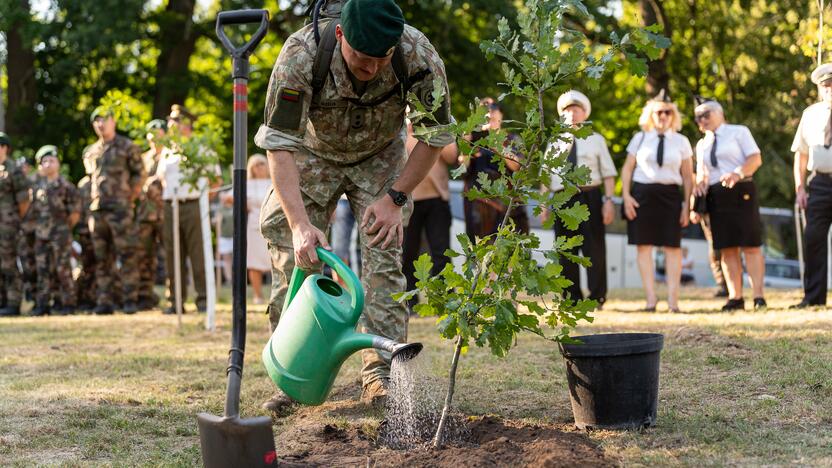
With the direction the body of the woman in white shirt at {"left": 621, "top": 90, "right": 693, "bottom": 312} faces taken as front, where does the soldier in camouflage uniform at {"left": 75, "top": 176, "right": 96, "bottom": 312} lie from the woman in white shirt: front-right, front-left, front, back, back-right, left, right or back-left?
right

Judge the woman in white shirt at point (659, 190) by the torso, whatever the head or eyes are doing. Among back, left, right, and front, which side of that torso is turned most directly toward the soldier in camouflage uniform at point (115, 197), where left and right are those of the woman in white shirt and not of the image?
right

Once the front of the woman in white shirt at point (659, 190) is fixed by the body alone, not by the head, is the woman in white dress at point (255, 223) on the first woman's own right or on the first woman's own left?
on the first woman's own right

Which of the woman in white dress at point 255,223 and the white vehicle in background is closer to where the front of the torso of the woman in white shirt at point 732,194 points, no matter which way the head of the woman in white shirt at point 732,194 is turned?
the woman in white dress

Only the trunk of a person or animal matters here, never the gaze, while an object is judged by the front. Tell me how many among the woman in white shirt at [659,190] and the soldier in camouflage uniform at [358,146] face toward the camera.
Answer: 2

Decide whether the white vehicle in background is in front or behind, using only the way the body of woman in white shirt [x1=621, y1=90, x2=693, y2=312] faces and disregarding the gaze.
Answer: behind

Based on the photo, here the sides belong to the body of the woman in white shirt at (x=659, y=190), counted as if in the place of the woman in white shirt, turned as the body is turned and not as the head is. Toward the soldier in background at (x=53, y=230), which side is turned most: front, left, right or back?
right

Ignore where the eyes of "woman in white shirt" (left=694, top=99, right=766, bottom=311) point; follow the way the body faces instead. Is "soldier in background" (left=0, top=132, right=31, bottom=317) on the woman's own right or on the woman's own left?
on the woman's own right

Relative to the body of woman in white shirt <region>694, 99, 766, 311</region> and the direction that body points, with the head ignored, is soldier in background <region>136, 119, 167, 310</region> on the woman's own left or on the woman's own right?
on the woman's own right

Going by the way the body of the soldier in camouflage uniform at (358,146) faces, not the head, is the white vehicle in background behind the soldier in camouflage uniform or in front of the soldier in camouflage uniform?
behind

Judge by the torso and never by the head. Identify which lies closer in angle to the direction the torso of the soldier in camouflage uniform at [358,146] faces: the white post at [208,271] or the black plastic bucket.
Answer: the black plastic bucket

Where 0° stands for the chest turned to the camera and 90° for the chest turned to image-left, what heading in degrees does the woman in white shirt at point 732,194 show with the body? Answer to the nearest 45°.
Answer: approximately 45°

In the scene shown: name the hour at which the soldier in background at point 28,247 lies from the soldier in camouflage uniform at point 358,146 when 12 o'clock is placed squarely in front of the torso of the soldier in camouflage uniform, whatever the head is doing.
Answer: The soldier in background is roughly at 5 o'clock from the soldier in camouflage uniform.
